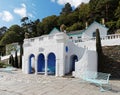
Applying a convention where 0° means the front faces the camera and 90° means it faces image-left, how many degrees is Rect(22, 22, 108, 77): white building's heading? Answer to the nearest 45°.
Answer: approximately 45°
